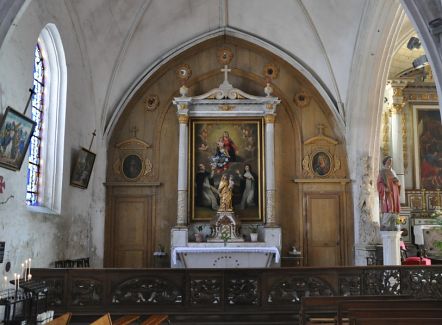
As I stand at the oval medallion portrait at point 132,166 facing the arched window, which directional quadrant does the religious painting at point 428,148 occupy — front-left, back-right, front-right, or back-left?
back-left

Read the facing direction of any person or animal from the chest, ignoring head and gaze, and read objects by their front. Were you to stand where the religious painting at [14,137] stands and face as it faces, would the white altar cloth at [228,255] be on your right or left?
on your left

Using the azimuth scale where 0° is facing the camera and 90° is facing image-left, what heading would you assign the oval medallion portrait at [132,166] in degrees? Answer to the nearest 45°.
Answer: approximately 0°

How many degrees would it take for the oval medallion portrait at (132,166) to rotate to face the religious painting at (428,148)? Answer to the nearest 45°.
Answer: approximately 90° to its left

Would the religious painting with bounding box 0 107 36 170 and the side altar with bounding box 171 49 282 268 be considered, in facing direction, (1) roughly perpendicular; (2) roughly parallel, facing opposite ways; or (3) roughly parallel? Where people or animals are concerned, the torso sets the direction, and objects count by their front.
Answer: roughly perpendicular

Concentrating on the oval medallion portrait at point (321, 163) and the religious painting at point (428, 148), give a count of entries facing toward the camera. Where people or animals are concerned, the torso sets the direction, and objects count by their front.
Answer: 2

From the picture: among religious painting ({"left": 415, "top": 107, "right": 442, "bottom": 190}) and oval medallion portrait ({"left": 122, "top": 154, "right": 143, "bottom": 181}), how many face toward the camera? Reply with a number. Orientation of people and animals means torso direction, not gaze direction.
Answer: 2
